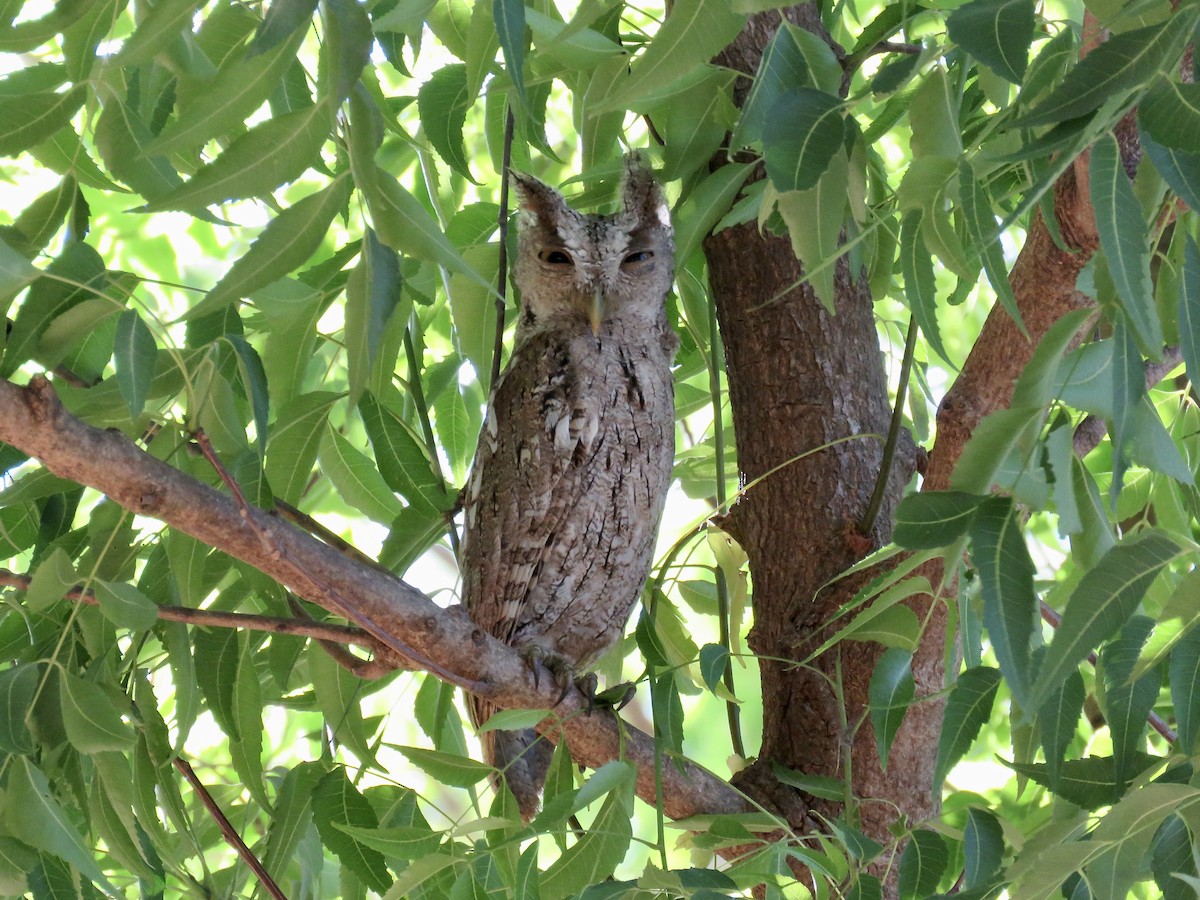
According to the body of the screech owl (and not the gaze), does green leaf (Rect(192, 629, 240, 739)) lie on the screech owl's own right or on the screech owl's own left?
on the screech owl's own right

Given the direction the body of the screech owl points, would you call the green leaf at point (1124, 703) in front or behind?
in front

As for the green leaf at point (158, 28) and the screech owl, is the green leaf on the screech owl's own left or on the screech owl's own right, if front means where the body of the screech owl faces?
on the screech owl's own right

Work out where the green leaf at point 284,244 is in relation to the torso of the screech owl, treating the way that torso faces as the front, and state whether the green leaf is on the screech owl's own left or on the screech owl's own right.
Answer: on the screech owl's own right

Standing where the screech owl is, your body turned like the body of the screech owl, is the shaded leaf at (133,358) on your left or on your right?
on your right

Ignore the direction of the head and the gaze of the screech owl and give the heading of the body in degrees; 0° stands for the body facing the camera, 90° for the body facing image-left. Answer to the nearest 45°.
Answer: approximately 315°

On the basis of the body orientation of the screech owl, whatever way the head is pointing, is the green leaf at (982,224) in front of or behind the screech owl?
in front
